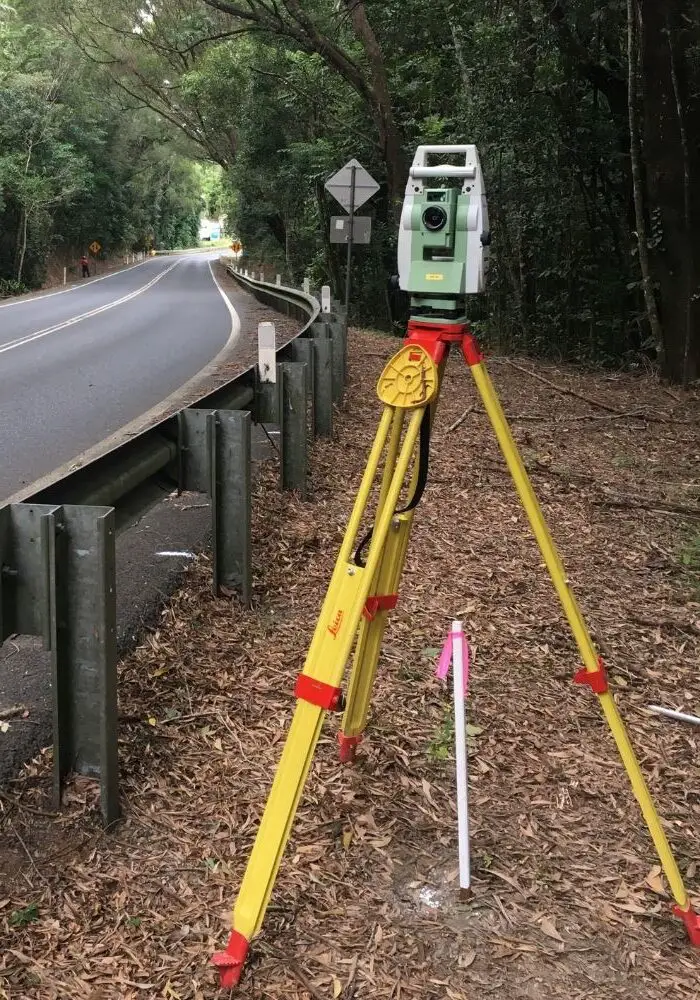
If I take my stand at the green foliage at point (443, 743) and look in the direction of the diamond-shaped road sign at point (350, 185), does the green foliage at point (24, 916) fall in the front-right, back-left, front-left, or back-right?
back-left

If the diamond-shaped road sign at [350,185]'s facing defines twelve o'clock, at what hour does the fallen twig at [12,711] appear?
The fallen twig is roughly at 6 o'clock from the diamond-shaped road sign.

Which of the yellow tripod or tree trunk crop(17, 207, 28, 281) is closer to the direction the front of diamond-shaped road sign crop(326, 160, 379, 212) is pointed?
the tree trunk

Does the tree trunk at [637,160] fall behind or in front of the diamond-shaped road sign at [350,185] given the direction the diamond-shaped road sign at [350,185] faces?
behind

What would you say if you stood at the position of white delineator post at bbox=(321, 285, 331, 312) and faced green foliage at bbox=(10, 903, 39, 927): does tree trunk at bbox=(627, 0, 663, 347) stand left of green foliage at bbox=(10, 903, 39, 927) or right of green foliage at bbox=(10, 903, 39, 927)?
left

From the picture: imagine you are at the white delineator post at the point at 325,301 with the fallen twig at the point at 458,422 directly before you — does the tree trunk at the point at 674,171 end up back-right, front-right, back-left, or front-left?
front-left

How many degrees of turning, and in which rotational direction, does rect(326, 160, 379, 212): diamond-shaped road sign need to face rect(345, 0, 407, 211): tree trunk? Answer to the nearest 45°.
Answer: approximately 45° to its right

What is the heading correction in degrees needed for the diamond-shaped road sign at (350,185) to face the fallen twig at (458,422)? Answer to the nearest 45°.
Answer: approximately 180°

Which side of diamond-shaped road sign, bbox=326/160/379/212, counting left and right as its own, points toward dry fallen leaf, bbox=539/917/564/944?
back

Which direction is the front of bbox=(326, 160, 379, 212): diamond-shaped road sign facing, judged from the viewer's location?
facing away from the viewer

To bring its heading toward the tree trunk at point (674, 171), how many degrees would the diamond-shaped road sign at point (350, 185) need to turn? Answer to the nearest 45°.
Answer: approximately 135° to its right

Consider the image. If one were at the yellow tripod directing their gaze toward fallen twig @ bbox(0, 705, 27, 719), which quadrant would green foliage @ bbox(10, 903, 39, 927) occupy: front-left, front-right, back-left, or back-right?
front-left

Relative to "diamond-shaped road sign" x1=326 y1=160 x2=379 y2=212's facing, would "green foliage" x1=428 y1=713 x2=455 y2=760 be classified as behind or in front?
behind
